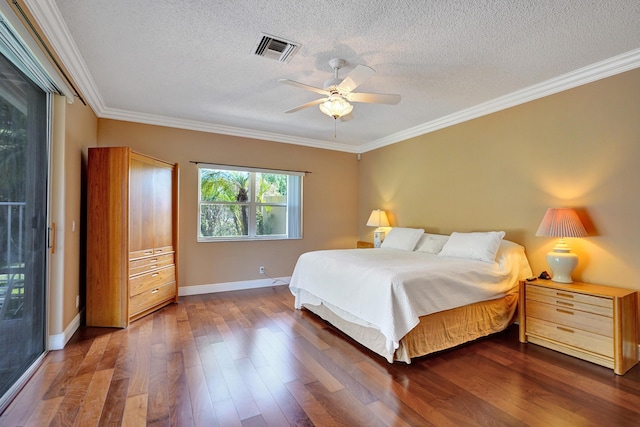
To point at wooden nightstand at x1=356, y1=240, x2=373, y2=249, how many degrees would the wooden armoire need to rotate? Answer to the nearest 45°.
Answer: approximately 45° to its left

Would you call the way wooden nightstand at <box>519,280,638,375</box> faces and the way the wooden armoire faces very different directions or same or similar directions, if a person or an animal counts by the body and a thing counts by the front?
very different directions

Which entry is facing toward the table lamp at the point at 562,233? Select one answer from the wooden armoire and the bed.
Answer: the wooden armoire

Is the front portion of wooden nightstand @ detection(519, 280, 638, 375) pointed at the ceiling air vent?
yes

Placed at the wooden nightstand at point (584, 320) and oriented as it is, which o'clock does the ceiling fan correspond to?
The ceiling fan is roughly at 12 o'clock from the wooden nightstand.

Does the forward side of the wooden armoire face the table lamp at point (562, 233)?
yes

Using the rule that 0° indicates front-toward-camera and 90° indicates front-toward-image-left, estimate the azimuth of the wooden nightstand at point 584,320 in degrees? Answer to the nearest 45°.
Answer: approximately 45°
